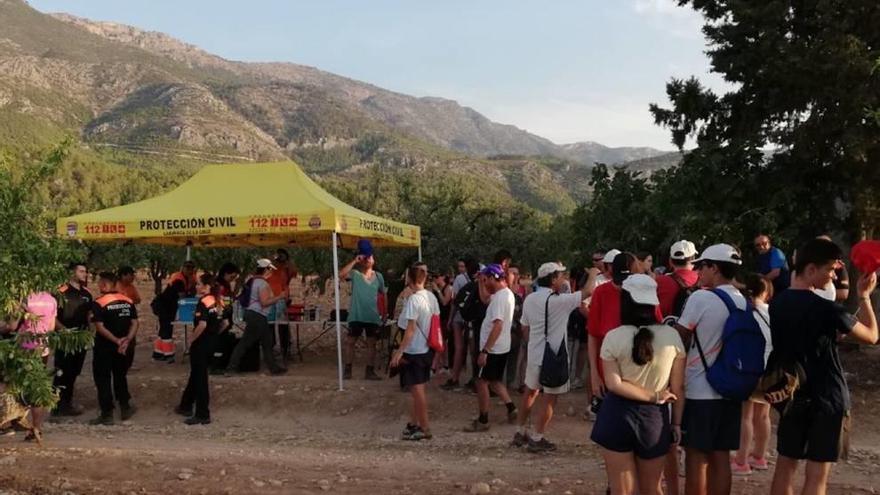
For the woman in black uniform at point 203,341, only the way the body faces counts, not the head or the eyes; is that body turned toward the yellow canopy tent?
no

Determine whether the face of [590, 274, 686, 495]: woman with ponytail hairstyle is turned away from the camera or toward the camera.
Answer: away from the camera

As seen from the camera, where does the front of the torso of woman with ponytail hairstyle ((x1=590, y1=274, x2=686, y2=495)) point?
away from the camera

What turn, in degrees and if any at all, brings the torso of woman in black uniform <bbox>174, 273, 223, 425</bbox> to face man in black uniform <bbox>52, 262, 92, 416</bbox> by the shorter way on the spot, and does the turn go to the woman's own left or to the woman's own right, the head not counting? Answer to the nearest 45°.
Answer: approximately 45° to the woman's own right

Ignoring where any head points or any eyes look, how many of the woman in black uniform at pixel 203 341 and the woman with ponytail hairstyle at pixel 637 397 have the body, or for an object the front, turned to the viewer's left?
1

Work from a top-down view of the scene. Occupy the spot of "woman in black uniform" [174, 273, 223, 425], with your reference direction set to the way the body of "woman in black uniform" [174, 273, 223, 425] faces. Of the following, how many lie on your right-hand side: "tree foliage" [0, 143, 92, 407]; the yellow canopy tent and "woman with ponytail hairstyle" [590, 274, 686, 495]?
1

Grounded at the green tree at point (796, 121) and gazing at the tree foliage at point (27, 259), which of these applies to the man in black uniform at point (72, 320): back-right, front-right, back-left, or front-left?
front-right

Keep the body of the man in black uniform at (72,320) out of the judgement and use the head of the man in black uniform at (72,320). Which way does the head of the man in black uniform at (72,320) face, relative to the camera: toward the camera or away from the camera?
toward the camera

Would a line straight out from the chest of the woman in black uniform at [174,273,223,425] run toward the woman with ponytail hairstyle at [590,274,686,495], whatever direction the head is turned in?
no

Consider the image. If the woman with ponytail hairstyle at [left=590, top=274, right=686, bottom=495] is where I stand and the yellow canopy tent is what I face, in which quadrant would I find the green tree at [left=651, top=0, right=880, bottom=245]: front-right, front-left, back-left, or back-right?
front-right

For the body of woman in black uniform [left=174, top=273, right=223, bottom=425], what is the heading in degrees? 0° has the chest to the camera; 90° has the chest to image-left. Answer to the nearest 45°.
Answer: approximately 90°

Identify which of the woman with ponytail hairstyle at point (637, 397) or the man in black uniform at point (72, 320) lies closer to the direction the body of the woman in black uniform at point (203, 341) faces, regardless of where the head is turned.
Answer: the man in black uniform

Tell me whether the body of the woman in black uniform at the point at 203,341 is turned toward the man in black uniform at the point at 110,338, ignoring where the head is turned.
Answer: yes

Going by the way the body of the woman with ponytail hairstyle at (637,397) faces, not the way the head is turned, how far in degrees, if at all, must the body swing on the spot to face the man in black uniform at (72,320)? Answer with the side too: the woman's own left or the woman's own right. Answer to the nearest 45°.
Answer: approximately 45° to the woman's own left

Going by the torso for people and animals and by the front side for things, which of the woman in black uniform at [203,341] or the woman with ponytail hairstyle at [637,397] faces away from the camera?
the woman with ponytail hairstyle

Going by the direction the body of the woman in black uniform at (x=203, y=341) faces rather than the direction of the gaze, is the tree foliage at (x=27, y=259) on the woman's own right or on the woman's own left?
on the woman's own left
